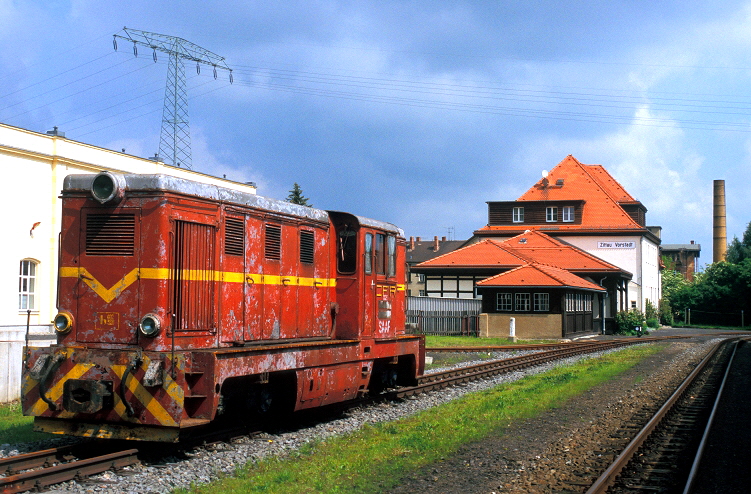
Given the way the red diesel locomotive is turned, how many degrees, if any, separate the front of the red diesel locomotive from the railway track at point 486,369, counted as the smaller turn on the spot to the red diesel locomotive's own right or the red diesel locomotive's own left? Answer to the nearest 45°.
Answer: approximately 180°

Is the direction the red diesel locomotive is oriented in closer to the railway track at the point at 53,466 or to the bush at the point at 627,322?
the railway track

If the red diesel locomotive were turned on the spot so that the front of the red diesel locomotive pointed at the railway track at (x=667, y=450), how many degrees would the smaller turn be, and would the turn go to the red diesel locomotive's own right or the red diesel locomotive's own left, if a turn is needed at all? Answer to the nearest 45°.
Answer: approximately 135° to the red diesel locomotive's own left

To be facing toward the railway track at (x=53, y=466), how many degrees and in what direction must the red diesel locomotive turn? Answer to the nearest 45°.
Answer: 0° — it already faces it

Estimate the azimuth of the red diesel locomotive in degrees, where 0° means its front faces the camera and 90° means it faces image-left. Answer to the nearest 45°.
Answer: approximately 45°

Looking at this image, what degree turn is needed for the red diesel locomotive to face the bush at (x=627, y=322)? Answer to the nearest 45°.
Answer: approximately 180°
